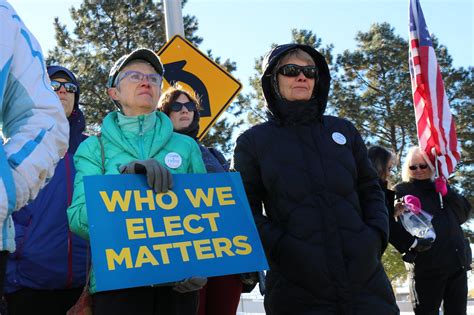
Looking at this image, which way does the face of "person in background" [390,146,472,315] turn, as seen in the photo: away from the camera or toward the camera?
toward the camera

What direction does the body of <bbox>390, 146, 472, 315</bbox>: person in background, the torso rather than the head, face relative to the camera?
toward the camera

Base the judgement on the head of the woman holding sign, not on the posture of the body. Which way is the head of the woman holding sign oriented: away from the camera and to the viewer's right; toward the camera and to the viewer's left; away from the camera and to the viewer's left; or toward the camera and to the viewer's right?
toward the camera and to the viewer's right

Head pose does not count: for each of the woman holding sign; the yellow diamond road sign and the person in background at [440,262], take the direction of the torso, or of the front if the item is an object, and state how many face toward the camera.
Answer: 3

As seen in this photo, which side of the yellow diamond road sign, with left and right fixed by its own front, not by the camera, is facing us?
front

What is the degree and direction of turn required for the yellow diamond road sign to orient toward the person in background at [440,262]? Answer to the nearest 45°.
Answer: approximately 90° to its left

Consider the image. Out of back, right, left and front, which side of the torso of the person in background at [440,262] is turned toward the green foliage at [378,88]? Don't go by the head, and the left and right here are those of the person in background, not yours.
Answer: back

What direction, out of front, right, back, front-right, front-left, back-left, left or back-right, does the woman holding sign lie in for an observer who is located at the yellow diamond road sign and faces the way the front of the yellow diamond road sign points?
front

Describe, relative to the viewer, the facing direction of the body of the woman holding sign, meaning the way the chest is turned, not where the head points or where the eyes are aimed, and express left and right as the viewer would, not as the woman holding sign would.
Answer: facing the viewer
